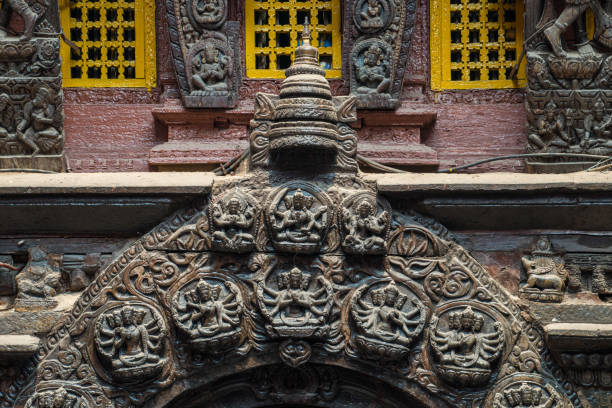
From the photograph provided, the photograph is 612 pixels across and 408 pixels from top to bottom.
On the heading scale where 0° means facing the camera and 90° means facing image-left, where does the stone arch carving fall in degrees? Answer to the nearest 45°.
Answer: approximately 0°

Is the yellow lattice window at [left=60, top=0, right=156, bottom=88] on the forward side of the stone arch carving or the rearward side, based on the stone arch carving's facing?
on the rearward side
